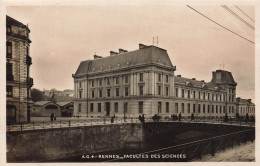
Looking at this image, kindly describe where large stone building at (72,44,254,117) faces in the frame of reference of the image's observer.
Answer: facing the viewer and to the left of the viewer
